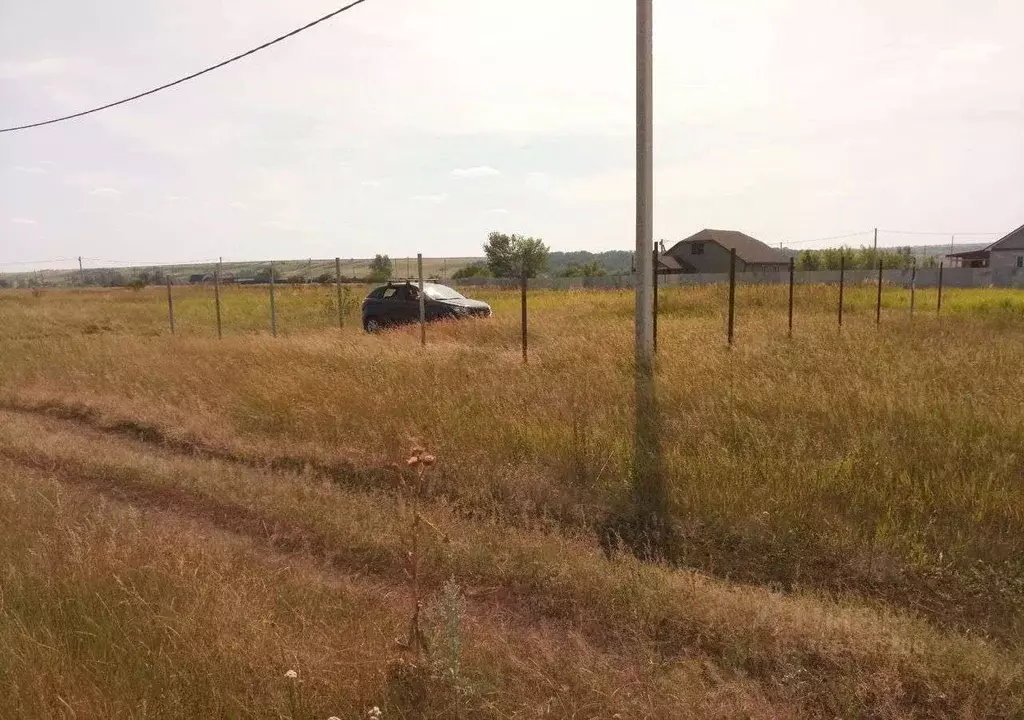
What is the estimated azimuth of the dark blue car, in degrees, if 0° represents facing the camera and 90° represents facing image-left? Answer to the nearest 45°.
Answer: approximately 315°

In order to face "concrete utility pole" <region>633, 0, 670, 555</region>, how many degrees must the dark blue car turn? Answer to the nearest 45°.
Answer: approximately 45° to its right
